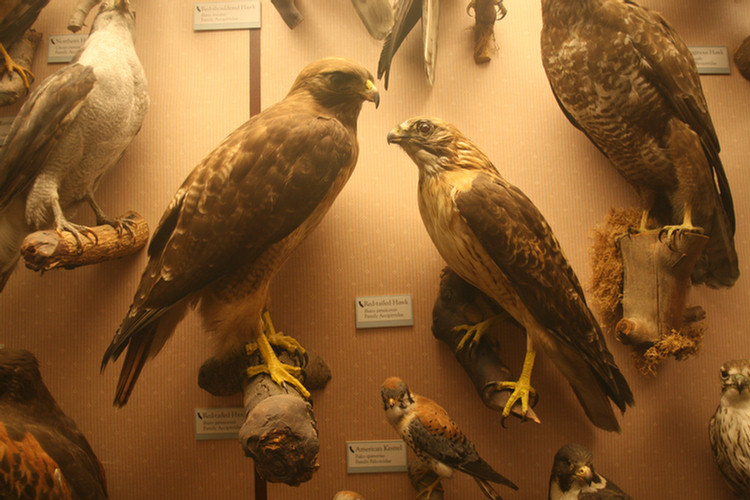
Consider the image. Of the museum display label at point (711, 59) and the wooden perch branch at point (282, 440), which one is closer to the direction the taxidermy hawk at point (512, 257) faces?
the wooden perch branch

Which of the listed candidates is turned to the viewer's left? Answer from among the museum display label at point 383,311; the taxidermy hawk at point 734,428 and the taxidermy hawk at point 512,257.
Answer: the taxidermy hawk at point 512,257

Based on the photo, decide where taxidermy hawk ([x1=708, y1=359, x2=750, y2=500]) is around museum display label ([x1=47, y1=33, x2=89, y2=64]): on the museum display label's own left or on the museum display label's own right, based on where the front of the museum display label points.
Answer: on the museum display label's own left

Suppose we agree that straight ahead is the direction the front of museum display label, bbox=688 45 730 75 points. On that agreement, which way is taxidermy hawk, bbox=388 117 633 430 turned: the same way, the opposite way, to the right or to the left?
to the right

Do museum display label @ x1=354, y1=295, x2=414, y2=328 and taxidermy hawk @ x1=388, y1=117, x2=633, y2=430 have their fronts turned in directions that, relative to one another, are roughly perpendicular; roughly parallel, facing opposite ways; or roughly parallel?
roughly perpendicular
